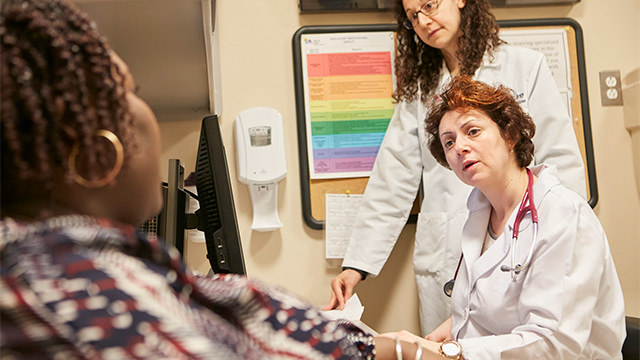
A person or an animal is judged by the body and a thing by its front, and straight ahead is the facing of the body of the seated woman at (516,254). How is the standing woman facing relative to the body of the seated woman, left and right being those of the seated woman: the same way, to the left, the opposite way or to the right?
the same way

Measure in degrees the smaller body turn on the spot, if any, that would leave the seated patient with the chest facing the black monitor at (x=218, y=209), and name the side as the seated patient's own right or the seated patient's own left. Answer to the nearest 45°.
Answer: approximately 45° to the seated patient's own left

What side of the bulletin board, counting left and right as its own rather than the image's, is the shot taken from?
front

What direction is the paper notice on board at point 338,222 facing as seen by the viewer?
toward the camera

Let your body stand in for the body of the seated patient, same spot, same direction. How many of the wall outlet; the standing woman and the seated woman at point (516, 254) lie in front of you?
3

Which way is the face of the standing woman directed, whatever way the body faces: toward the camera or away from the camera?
toward the camera

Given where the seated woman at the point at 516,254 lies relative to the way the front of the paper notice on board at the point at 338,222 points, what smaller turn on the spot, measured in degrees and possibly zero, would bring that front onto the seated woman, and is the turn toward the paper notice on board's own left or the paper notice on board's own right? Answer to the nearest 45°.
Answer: approximately 45° to the paper notice on board's own left

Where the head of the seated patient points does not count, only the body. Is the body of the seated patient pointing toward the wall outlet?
yes

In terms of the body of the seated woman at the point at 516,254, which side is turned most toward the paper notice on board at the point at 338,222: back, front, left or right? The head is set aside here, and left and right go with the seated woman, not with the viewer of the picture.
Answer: right

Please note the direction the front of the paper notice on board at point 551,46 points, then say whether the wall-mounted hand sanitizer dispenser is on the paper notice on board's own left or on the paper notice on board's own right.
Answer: on the paper notice on board's own right

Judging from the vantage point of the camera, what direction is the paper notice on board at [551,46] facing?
facing the viewer

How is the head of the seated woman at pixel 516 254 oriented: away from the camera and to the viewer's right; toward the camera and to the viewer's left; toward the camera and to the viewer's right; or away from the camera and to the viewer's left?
toward the camera and to the viewer's left

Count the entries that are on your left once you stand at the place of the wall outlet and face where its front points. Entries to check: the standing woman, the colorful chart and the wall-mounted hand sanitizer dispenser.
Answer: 0
